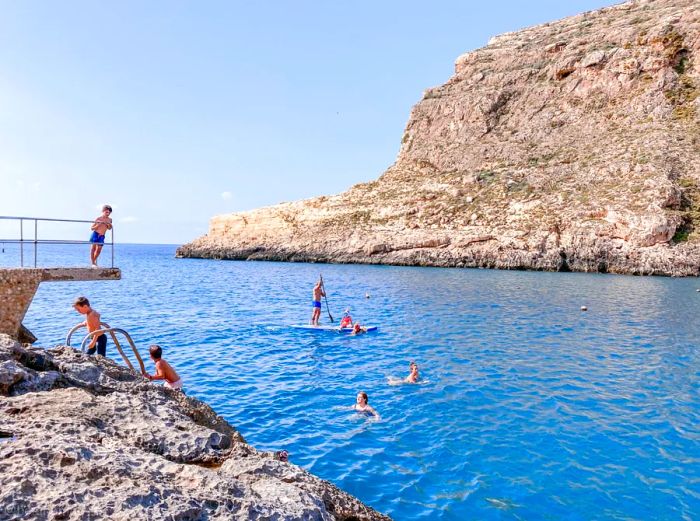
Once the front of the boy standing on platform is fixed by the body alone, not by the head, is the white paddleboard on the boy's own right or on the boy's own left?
on the boy's own left

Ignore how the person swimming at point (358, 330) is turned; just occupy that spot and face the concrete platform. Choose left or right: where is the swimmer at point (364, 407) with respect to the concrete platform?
left

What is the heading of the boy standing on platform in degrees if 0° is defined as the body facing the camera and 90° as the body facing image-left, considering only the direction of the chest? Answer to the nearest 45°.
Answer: approximately 315°

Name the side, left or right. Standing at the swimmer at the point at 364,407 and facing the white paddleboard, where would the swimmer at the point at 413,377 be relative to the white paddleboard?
right

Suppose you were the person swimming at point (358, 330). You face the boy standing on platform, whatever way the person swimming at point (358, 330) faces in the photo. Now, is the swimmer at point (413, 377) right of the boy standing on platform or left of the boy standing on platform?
left
